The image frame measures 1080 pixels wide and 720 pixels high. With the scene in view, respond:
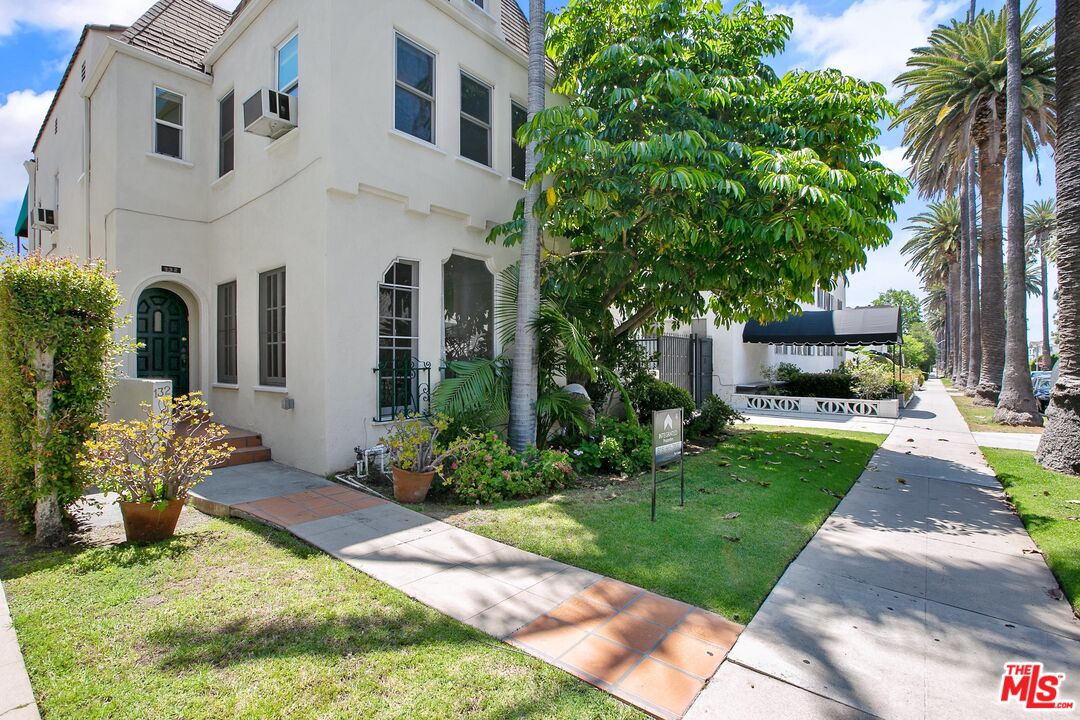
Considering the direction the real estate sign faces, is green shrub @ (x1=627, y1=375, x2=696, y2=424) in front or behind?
behind

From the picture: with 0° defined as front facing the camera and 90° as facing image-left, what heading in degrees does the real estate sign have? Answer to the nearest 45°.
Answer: approximately 315°

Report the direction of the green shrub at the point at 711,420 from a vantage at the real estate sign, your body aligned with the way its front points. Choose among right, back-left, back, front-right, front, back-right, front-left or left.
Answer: back-left

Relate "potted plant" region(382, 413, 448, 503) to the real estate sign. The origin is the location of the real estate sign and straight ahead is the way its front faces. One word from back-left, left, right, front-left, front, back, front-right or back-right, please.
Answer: back-right

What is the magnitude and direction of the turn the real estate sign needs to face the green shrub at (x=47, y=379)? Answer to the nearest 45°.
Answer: approximately 90° to its right

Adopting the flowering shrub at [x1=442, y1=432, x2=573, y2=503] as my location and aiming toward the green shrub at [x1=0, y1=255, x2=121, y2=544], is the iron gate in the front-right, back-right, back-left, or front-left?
back-right

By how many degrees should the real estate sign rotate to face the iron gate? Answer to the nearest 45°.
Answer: approximately 135° to its left

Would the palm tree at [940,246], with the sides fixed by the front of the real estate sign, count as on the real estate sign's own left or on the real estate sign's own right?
on the real estate sign's own left

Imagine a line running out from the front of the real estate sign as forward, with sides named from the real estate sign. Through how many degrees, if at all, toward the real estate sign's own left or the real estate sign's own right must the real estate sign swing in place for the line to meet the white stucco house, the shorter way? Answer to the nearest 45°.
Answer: approximately 135° to the real estate sign's own right

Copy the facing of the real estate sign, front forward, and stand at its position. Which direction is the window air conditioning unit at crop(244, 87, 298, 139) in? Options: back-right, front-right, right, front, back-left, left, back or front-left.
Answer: back-right

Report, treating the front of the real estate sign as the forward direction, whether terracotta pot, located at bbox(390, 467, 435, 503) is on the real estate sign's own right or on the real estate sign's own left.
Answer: on the real estate sign's own right
